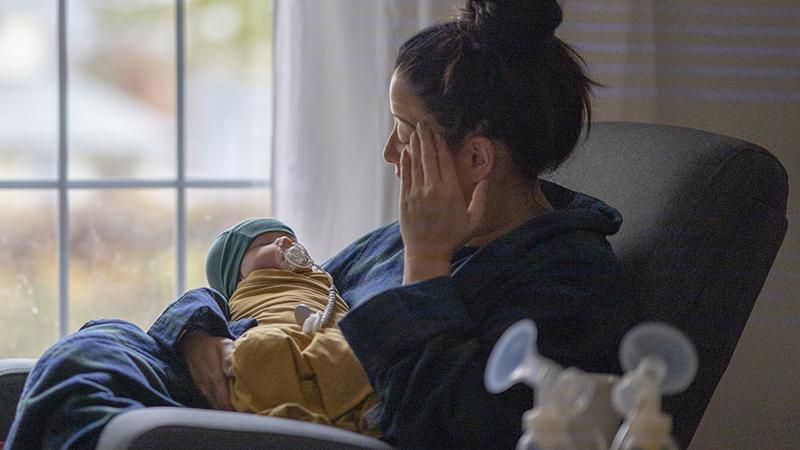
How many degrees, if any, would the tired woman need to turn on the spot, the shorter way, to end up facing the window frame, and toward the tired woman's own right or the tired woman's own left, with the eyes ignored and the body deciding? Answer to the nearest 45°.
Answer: approximately 45° to the tired woman's own right

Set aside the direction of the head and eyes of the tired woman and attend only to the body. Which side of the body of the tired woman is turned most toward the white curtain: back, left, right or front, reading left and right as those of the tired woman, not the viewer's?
right

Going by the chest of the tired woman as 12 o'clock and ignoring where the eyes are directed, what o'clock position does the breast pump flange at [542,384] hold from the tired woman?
The breast pump flange is roughly at 9 o'clock from the tired woman.

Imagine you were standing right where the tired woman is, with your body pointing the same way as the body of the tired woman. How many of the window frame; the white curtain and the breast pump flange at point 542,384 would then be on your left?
1

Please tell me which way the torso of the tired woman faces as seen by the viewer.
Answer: to the viewer's left
